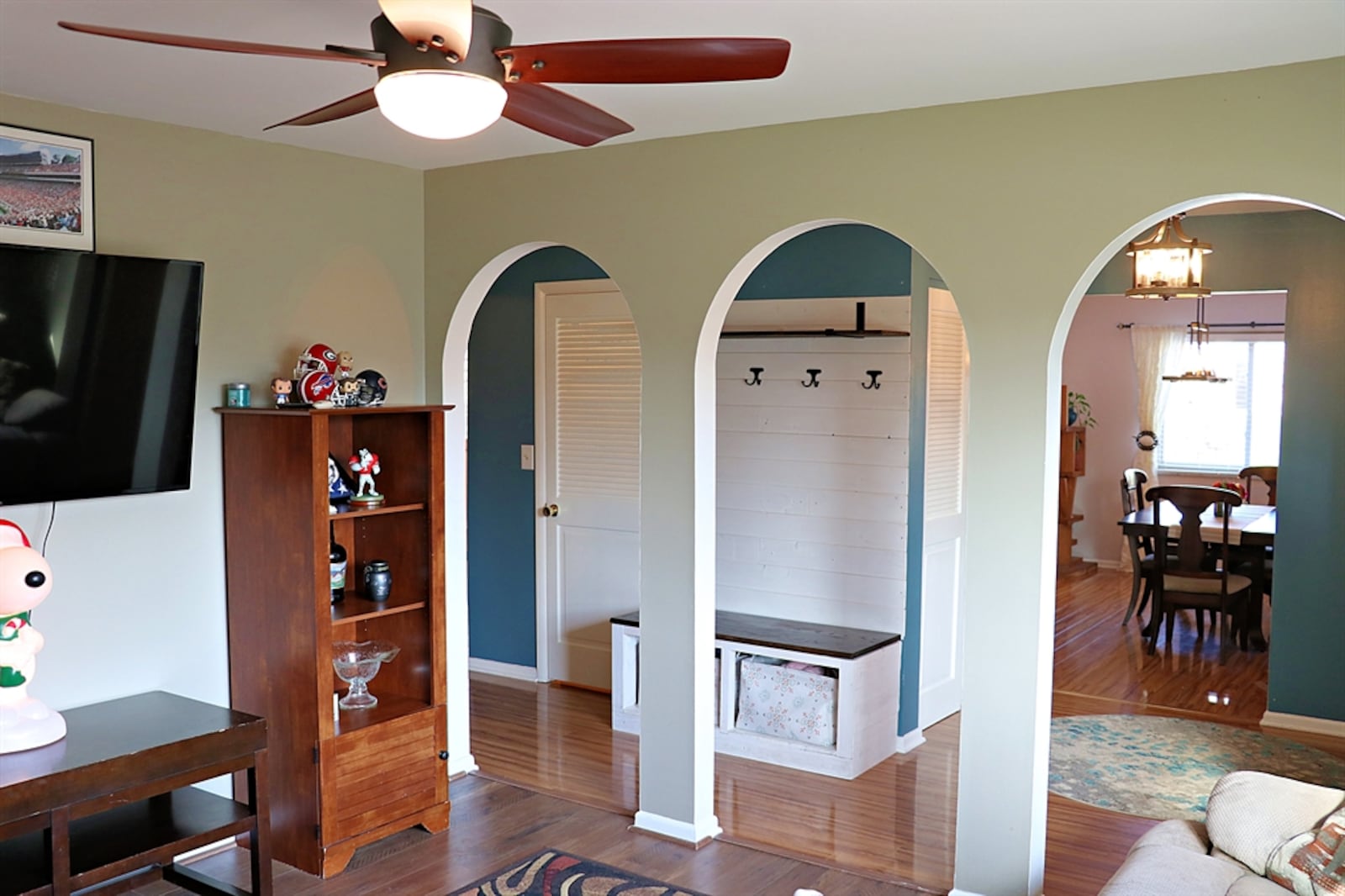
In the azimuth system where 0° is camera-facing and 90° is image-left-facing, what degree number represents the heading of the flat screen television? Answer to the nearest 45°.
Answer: approximately 315°

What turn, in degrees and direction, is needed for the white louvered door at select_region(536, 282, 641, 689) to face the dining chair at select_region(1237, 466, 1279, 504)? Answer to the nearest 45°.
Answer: approximately 135° to its left

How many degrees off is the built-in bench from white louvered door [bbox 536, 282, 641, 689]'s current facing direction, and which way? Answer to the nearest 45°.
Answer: approximately 90° to its left

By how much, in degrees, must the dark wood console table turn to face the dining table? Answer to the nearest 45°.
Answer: approximately 45° to its left

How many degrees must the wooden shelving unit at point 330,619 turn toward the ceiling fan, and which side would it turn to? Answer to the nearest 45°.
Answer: approximately 45° to its right

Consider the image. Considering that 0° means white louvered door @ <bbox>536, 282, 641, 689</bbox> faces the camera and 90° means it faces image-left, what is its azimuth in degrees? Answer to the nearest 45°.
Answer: approximately 45°

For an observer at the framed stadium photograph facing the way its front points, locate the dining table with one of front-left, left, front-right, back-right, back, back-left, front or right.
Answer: front-left

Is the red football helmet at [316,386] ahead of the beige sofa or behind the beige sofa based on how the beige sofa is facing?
ahead

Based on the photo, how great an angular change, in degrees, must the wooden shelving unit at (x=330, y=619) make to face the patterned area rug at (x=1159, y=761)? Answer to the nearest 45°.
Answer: approximately 45° to its left

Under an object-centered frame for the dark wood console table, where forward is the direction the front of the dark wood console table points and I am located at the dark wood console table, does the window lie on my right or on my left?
on my left

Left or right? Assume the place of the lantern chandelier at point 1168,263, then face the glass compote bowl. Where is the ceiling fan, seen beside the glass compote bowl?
left

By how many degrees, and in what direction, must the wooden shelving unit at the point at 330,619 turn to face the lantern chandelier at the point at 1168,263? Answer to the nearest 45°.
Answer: approximately 45° to its left

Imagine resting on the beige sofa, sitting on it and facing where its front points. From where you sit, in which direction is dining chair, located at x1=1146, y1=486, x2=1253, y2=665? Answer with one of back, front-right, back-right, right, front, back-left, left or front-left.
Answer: back-right

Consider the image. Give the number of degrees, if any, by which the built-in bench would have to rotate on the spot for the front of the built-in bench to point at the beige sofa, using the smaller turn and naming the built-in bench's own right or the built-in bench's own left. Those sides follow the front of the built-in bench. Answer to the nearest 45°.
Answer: approximately 90° to the built-in bench's own left

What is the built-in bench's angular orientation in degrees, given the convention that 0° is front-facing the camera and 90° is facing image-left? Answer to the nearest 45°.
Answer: approximately 45°

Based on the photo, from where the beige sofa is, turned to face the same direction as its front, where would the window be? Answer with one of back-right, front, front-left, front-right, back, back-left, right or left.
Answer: back-right
